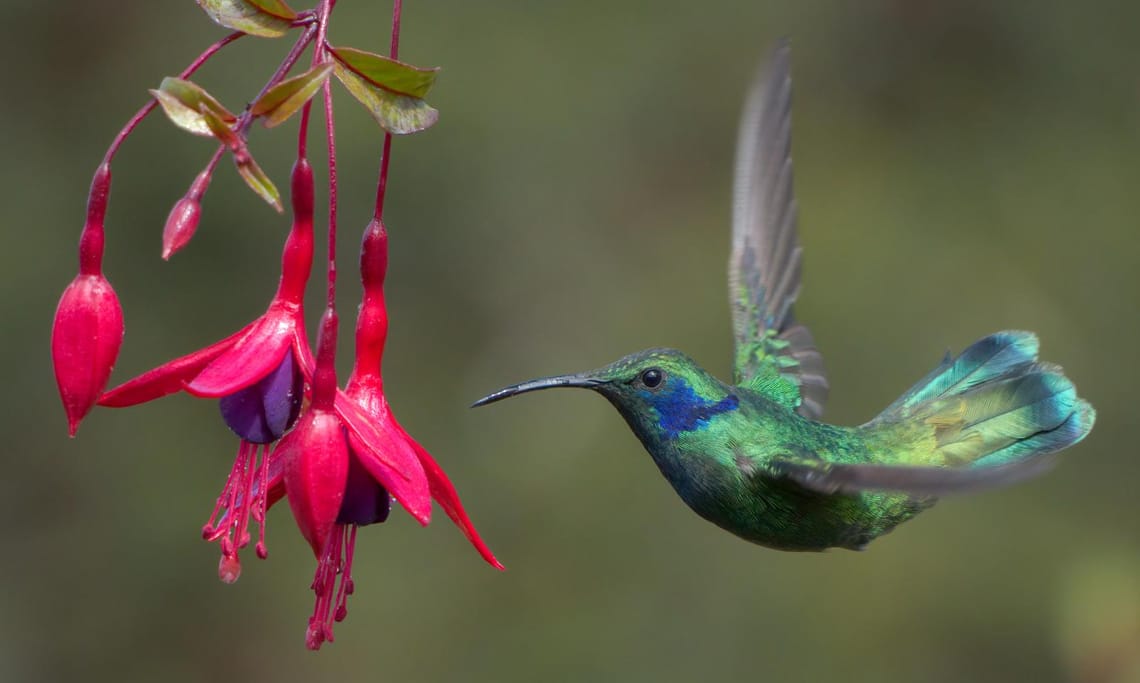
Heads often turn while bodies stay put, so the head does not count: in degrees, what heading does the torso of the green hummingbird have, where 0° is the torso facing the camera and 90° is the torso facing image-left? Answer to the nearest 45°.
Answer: approximately 90°

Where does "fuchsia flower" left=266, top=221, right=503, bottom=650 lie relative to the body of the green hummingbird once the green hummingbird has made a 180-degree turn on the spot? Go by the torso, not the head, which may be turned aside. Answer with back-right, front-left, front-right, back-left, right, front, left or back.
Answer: back-right

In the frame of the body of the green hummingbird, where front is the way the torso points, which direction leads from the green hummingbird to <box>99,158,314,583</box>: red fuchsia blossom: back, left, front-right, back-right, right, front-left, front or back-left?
front-left

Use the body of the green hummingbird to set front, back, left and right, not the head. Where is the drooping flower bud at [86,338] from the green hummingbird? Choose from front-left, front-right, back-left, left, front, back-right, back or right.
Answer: front-left
